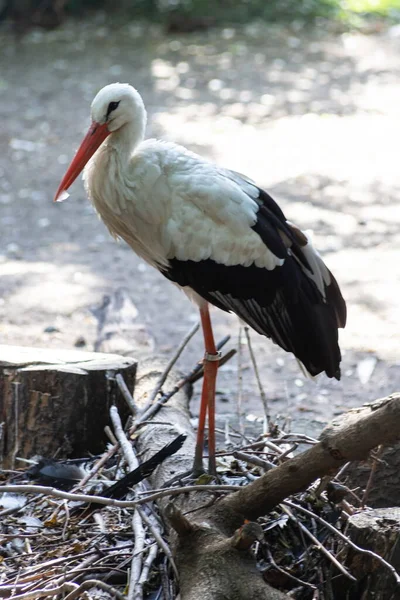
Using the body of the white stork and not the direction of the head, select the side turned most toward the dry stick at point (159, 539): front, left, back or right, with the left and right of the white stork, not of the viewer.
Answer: left

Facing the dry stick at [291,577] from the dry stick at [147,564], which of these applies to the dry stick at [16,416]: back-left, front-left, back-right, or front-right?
back-left

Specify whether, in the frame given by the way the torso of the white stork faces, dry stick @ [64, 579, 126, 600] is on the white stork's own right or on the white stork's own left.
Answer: on the white stork's own left

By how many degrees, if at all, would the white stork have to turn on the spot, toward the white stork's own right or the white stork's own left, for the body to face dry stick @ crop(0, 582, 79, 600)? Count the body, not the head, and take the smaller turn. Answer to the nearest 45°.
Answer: approximately 90° to the white stork's own left

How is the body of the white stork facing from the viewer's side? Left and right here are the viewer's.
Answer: facing to the left of the viewer

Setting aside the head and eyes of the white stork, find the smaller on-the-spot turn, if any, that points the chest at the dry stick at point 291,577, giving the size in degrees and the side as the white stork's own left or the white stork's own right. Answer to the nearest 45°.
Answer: approximately 90° to the white stork's own left

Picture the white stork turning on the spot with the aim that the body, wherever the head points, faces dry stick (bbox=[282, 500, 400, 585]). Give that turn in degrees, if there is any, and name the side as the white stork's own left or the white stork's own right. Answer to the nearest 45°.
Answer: approximately 90° to the white stork's own left
